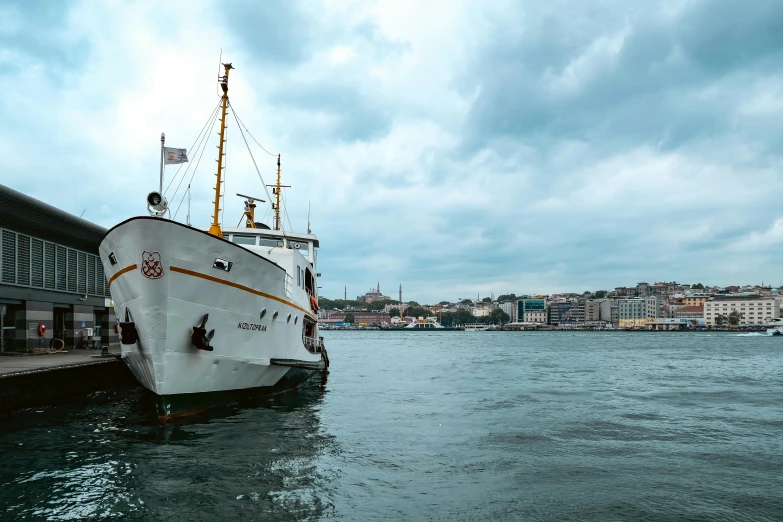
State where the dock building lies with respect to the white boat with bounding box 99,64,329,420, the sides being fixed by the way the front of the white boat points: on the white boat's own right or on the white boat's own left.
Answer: on the white boat's own right

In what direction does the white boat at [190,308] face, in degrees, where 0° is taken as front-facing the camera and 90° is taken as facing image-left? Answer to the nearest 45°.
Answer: approximately 45°
